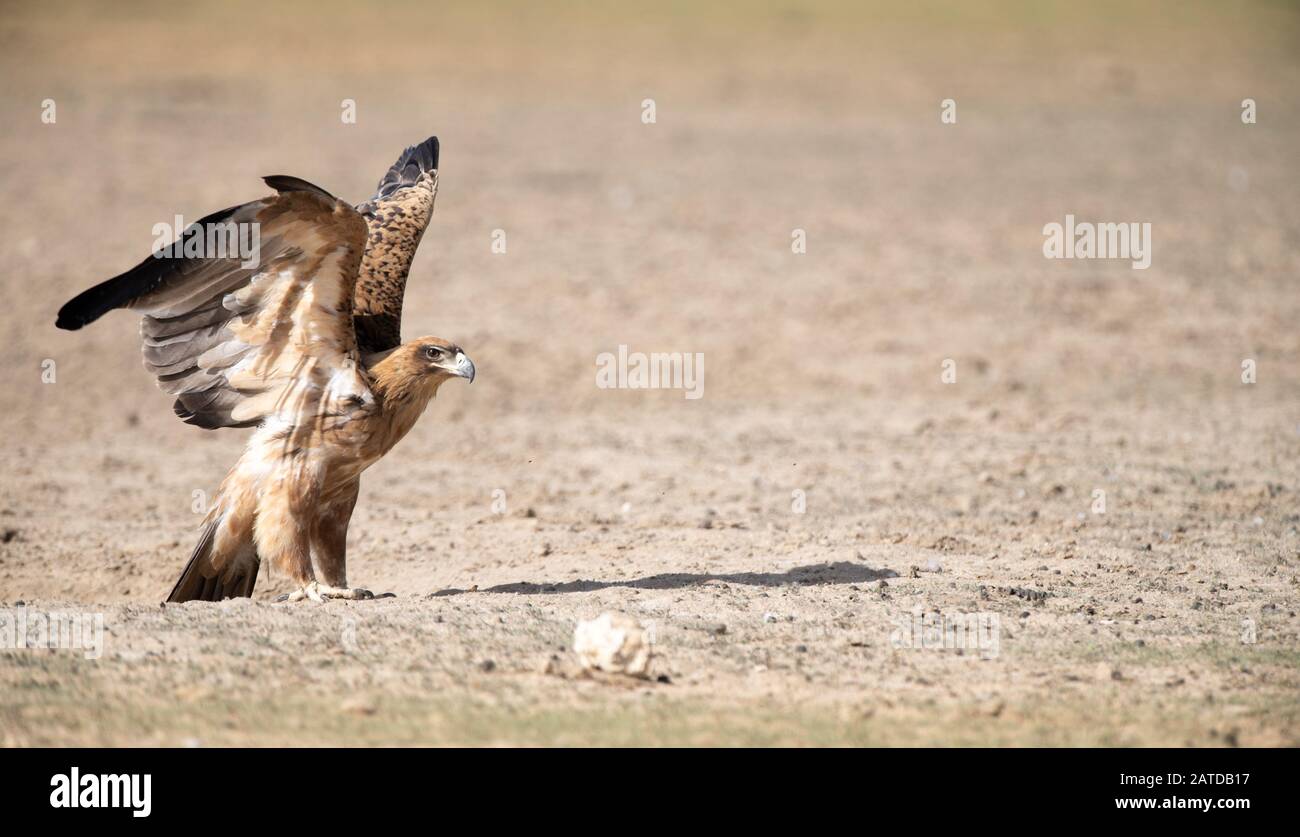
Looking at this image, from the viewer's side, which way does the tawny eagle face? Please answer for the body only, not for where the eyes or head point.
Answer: to the viewer's right

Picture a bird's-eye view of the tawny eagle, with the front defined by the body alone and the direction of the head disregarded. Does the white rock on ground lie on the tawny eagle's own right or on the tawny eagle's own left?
on the tawny eagle's own right
